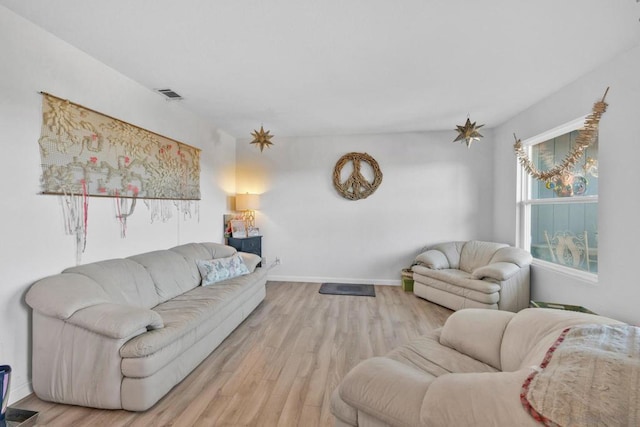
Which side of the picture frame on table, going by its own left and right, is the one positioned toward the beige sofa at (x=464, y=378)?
front

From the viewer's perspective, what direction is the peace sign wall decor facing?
toward the camera

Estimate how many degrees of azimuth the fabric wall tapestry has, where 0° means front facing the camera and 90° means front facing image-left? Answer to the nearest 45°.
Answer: approximately 315°

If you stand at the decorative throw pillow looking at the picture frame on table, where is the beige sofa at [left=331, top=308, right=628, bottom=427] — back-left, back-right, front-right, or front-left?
back-right

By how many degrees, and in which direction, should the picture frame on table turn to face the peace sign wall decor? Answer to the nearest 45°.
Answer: approximately 90° to its left

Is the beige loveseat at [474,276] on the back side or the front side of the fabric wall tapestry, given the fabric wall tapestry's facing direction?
on the front side

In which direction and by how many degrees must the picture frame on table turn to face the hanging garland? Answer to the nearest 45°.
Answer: approximately 45° to its left

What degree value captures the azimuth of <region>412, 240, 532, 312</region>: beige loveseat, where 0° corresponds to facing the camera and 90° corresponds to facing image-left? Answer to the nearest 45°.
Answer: approximately 45°

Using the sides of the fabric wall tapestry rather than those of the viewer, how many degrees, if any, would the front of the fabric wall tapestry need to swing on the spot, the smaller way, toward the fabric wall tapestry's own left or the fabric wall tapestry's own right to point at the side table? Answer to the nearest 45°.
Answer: approximately 90° to the fabric wall tapestry's own left

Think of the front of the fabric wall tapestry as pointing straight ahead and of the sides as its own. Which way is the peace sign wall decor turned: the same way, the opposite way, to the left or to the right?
to the right

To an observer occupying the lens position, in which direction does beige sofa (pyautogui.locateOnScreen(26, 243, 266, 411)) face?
facing the viewer and to the right of the viewer

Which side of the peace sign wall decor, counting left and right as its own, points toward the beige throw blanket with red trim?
front

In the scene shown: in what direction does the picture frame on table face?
toward the camera

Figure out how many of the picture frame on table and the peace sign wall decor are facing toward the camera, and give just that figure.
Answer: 2

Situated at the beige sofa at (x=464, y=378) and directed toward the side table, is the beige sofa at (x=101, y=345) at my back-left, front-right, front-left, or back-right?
front-left

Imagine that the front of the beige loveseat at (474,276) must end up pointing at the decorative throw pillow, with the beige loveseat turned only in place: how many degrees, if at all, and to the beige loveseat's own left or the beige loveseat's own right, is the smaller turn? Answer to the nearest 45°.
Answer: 0° — it already faces it

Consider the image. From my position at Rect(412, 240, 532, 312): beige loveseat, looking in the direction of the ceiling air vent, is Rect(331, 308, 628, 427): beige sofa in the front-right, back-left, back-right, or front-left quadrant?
front-left
